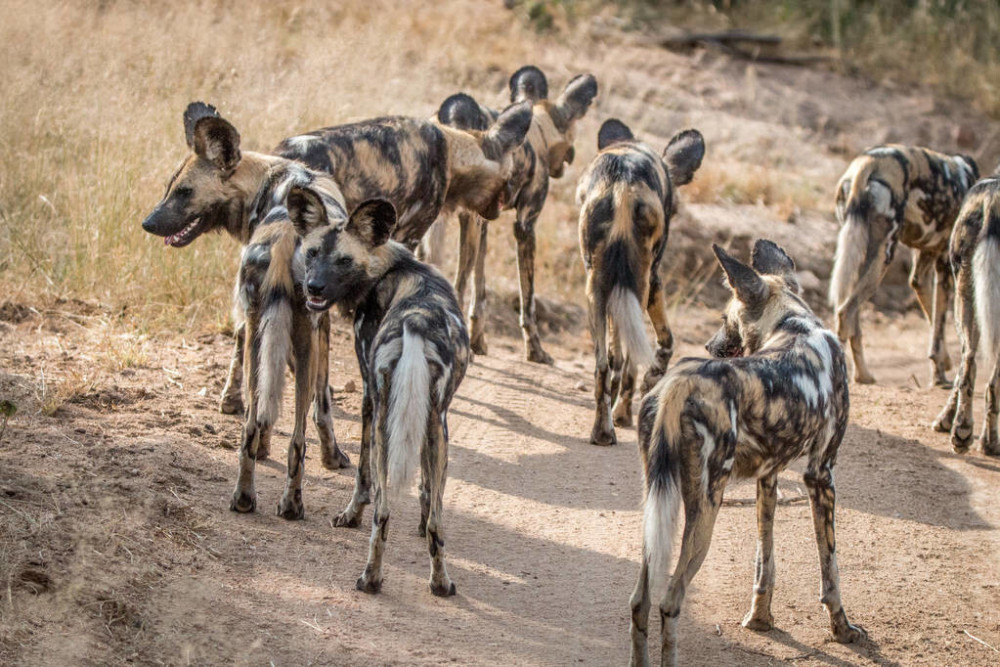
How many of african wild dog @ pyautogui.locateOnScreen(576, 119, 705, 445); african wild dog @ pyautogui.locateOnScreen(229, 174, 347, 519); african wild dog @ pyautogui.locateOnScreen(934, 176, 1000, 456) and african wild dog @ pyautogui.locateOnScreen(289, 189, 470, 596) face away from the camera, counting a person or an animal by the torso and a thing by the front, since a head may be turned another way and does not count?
4

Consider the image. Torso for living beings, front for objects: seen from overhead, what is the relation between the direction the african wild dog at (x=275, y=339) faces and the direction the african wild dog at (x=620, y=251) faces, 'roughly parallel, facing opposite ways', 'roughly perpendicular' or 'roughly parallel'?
roughly parallel

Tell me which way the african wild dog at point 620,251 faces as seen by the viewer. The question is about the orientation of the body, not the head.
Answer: away from the camera

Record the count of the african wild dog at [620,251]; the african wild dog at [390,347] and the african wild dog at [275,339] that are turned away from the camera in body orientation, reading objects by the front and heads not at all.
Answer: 3

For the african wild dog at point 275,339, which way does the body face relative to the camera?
away from the camera

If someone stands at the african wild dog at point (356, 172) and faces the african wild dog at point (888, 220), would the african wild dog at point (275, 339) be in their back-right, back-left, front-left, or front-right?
back-right

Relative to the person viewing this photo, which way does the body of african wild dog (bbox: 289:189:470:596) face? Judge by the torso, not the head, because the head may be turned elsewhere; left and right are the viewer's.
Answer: facing away from the viewer

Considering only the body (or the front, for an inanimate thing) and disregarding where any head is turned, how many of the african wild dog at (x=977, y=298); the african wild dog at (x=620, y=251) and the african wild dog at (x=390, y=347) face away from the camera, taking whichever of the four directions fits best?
3

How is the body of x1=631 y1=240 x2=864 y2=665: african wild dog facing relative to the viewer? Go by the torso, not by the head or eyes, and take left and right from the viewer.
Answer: facing away from the viewer and to the right of the viewer

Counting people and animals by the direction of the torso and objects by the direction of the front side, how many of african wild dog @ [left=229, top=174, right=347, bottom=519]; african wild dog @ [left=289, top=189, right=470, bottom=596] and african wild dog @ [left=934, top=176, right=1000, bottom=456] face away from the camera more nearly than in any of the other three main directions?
3

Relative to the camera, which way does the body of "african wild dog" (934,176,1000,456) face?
away from the camera

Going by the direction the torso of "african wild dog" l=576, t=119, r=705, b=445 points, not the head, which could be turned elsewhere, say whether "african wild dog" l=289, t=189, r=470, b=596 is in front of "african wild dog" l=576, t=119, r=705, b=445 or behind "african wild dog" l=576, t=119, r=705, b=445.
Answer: behind
